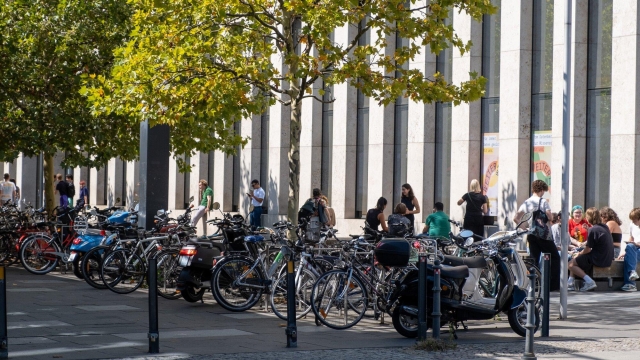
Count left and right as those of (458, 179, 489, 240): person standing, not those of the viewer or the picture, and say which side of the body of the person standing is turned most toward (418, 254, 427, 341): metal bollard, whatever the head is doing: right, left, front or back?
back

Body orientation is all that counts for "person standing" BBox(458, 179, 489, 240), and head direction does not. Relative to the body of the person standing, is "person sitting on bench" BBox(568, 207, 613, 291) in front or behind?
behind

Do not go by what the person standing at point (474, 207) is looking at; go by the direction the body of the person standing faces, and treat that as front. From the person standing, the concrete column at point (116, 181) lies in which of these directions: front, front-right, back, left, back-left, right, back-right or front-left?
front-left

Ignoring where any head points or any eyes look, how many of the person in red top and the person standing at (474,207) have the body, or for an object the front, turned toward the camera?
1

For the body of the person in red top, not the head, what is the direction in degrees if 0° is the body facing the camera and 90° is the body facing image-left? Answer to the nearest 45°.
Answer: approximately 0°

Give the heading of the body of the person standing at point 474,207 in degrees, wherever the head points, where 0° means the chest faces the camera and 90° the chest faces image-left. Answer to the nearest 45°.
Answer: approximately 180°

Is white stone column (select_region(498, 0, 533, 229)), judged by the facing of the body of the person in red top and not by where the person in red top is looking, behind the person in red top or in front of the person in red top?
behind

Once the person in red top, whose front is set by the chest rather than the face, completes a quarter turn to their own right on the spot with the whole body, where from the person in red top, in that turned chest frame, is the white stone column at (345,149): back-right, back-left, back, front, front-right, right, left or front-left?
front-right

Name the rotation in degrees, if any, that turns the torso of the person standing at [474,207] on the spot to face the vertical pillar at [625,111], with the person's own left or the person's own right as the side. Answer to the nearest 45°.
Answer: approximately 90° to the person's own right

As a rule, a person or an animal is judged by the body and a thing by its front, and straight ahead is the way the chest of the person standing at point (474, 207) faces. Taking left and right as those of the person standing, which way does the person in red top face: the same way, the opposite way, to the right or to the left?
the opposite way

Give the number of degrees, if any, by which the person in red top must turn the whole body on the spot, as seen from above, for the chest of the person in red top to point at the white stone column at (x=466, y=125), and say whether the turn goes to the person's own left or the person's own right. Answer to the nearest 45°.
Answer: approximately 135° to the person's own right

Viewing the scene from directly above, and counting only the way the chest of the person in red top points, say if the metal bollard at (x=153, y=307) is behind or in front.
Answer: in front

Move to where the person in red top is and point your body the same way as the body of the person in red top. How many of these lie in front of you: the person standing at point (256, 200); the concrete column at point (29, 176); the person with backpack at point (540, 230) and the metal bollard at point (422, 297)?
2
